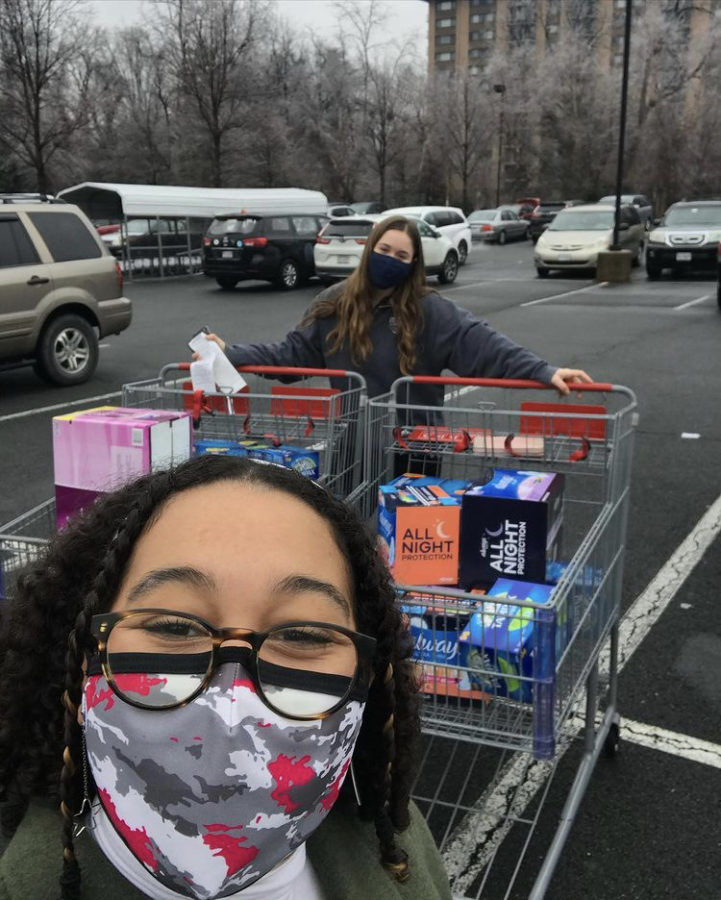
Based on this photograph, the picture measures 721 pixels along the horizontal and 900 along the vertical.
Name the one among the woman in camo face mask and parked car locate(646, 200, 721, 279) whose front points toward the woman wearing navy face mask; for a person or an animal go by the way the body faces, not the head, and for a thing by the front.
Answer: the parked car

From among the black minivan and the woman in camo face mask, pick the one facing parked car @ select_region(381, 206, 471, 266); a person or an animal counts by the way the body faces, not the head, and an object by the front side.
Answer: the black minivan

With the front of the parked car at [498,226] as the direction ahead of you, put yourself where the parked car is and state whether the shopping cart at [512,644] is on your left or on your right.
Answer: on your right

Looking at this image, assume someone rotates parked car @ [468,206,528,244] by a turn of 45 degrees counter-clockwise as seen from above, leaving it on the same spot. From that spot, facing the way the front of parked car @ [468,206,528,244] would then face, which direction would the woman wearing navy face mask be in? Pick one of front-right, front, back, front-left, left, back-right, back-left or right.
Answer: back

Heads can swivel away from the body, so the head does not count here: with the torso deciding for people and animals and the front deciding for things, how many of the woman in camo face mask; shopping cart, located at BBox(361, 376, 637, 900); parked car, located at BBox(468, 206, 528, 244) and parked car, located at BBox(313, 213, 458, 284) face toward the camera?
2

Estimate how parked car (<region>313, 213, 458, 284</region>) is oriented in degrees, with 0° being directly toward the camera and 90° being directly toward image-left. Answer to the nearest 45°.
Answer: approximately 225°

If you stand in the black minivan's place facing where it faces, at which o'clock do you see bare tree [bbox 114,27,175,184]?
The bare tree is roughly at 10 o'clock from the black minivan.

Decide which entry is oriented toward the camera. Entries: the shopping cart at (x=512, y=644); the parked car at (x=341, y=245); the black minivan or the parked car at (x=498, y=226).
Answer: the shopping cart

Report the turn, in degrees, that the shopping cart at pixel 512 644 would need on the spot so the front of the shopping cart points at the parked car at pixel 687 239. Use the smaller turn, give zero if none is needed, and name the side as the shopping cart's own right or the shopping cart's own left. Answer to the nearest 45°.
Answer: approximately 180°

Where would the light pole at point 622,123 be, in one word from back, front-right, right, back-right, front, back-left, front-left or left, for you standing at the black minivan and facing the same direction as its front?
front-right

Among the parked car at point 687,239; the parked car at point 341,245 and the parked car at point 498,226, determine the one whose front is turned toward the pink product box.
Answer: the parked car at point 687,239

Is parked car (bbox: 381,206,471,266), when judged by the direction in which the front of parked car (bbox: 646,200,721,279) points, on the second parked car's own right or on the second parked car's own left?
on the second parked car's own right

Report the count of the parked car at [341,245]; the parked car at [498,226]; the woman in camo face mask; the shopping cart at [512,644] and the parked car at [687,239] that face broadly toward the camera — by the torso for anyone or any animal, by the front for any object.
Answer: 3

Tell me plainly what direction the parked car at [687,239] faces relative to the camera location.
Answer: facing the viewer

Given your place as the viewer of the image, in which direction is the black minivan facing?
facing away from the viewer and to the right of the viewer

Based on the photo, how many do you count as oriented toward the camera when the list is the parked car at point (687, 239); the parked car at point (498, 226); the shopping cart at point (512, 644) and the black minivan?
2

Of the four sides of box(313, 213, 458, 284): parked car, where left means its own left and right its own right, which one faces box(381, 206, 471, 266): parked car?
front
